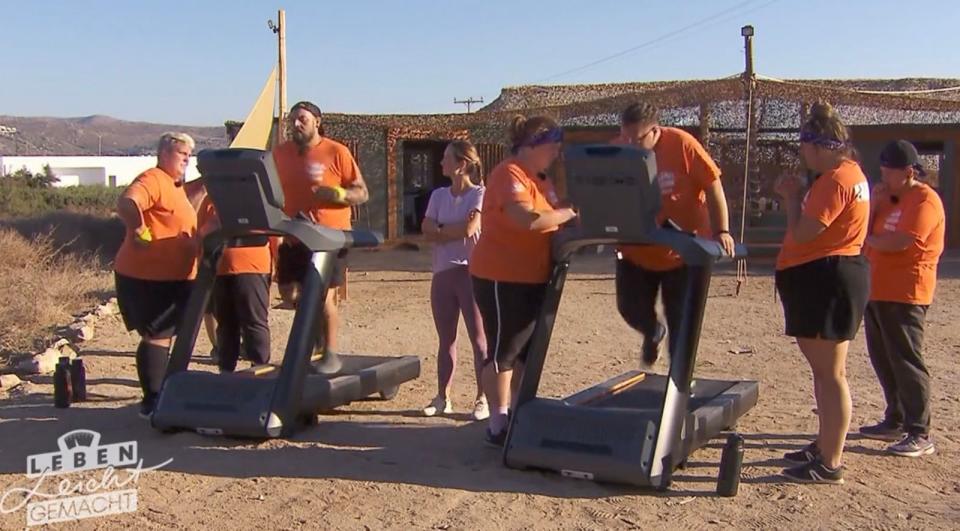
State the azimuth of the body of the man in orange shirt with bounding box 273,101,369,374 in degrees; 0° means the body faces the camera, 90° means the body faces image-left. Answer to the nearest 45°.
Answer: approximately 45°

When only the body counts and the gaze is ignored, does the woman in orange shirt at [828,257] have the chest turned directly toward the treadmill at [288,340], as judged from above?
yes

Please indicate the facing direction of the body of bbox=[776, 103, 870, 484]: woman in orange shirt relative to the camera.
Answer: to the viewer's left

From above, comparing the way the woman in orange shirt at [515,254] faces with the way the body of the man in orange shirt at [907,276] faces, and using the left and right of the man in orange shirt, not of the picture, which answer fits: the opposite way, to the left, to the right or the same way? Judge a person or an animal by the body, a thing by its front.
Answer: the opposite way

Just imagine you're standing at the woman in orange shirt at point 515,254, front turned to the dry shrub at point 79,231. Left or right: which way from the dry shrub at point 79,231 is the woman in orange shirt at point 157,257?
left

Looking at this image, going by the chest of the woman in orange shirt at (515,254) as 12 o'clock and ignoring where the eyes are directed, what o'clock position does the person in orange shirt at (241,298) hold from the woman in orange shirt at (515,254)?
the person in orange shirt at (241,298) is roughly at 7 o'clock from the woman in orange shirt at (515,254).

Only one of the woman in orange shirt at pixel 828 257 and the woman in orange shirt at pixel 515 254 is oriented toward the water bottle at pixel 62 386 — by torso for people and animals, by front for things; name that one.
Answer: the woman in orange shirt at pixel 828 257

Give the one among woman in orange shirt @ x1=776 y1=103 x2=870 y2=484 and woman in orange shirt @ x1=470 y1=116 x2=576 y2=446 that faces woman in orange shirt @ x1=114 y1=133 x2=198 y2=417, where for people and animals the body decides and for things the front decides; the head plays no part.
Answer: woman in orange shirt @ x1=776 y1=103 x2=870 y2=484

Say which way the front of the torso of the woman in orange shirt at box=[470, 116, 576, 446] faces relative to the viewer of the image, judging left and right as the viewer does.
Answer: facing to the right of the viewer

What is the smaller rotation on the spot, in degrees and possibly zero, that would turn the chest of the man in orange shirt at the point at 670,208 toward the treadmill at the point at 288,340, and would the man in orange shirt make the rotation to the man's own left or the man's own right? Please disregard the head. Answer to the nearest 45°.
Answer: approximately 45° to the man's own right

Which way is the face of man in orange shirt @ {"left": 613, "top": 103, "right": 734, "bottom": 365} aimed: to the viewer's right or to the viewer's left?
to the viewer's left
